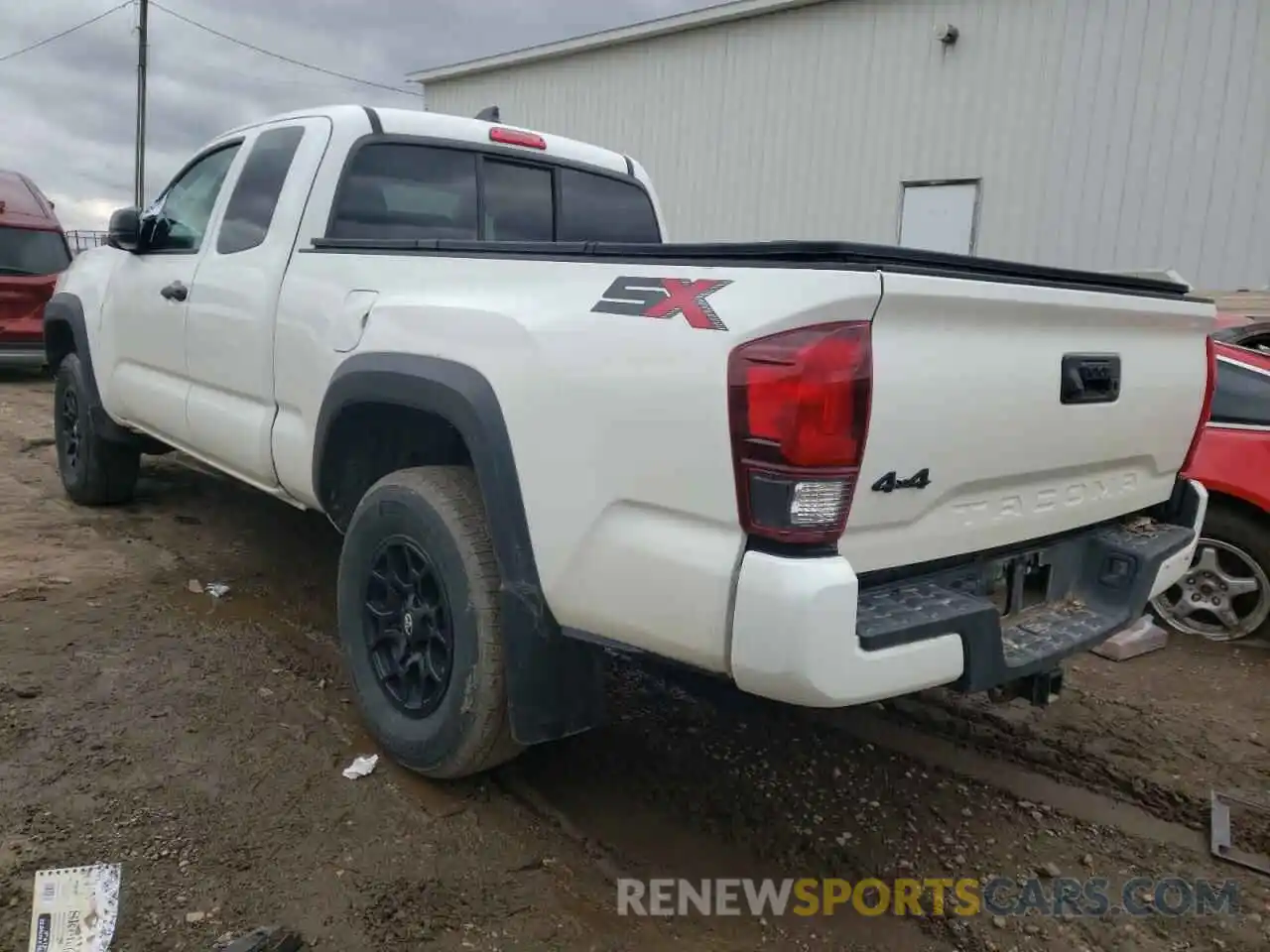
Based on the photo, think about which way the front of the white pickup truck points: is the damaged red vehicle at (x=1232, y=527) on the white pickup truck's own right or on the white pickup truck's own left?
on the white pickup truck's own right

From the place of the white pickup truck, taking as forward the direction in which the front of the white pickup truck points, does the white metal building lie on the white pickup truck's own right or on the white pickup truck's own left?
on the white pickup truck's own right

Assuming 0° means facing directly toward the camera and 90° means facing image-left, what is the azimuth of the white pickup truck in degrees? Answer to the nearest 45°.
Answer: approximately 135°

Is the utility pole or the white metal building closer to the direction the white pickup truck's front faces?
the utility pole
